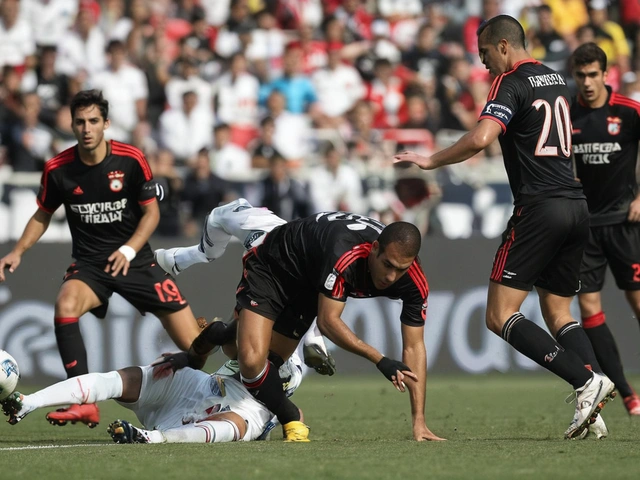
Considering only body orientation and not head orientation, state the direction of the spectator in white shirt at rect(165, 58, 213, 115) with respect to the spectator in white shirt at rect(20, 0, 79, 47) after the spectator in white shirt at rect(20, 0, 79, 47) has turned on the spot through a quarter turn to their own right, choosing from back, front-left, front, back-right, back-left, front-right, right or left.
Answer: back-left

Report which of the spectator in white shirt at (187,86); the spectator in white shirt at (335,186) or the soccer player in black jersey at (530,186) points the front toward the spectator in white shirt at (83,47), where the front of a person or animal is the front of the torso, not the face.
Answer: the soccer player in black jersey

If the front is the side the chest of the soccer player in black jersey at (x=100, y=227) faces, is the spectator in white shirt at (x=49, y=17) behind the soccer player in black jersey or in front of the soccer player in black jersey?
behind

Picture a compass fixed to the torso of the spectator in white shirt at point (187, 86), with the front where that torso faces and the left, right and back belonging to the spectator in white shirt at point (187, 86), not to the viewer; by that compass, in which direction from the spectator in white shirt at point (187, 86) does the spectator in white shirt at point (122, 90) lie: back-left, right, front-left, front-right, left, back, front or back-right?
right

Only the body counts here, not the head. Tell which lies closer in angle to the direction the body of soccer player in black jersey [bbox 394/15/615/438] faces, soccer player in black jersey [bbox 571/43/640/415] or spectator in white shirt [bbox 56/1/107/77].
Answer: the spectator in white shirt

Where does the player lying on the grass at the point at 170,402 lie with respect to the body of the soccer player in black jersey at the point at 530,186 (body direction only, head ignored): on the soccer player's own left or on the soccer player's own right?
on the soccer player's own left

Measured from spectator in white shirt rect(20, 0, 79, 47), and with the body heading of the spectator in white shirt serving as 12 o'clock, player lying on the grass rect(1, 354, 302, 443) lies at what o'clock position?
The player lying on the grass is roughly at 12 o'clock from the spectator in white shirt.

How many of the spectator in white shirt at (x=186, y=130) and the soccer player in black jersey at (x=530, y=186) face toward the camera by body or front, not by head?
1

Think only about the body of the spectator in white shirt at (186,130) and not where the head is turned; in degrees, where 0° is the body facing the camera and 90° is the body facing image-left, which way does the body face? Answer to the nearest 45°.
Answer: approximately 0°
